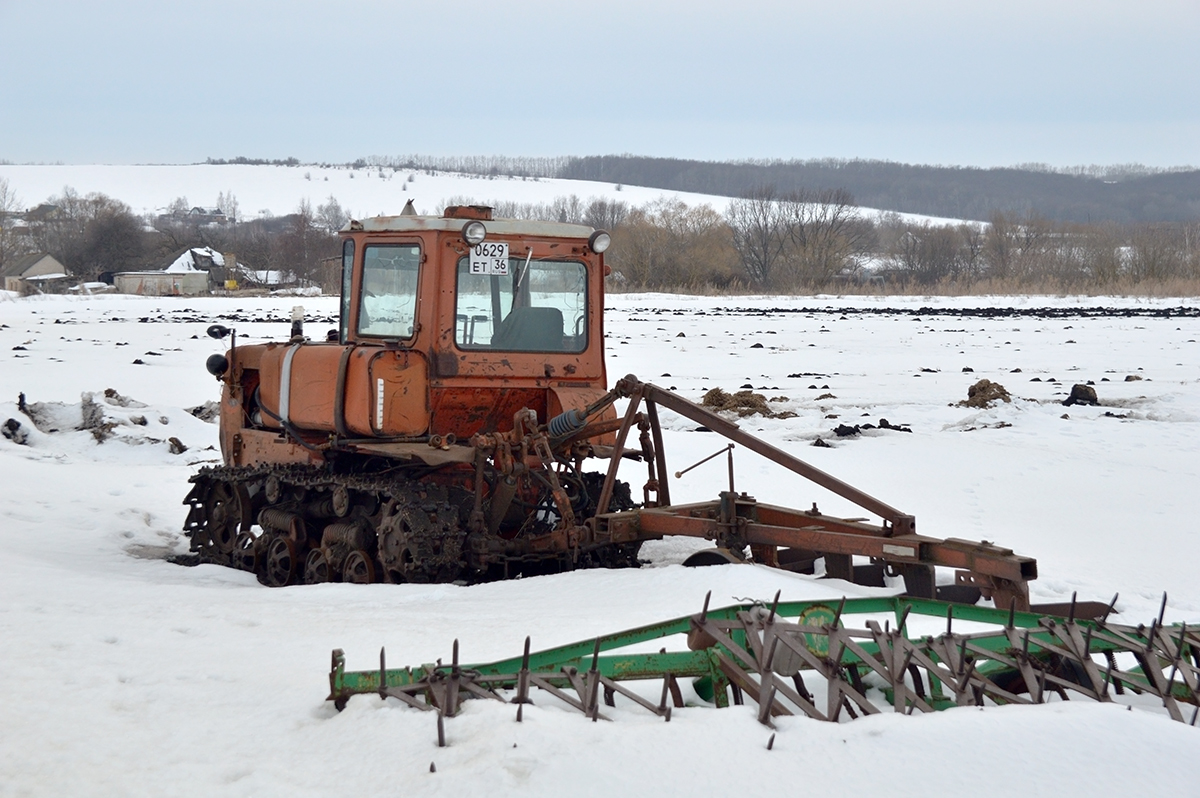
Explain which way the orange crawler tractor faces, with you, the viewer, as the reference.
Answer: facing away from the viewer and to the left of the viewer

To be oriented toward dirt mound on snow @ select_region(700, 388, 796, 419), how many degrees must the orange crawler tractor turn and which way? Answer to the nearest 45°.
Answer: approximately 45° to its right

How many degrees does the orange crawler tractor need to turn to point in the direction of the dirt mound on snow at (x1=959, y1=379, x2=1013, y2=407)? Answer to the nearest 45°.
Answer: approximately 90° to its right

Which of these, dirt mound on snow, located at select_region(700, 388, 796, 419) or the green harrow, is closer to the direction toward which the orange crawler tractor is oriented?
the dirt mound on snow

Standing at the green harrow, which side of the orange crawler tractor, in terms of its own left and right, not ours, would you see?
back

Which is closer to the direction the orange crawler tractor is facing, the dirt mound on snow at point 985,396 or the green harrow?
the dirt mound on snow
